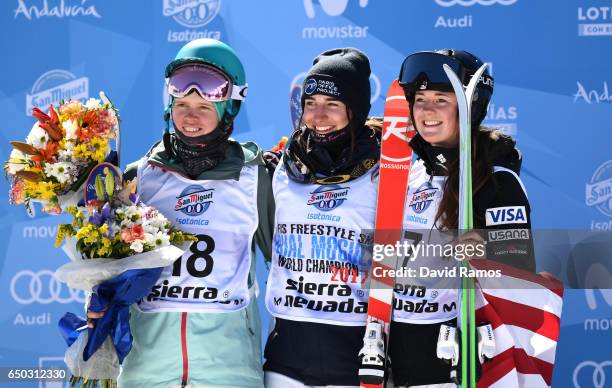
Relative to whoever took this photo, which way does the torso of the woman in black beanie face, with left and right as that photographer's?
facing the viewer
